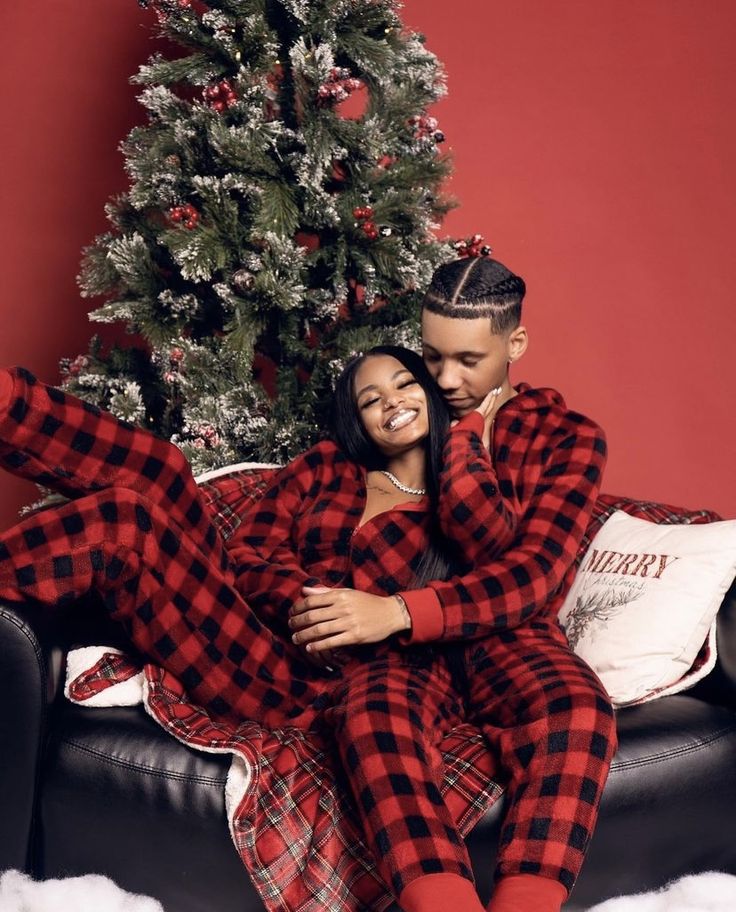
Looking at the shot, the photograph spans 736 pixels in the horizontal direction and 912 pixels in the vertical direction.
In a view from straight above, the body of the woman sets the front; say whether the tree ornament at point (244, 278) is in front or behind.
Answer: behind

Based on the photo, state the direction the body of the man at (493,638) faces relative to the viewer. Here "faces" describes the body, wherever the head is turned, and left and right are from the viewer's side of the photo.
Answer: facing the viewer and to the left of the viewer

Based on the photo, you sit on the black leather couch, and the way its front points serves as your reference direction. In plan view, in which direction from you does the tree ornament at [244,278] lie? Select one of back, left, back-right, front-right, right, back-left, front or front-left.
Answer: back

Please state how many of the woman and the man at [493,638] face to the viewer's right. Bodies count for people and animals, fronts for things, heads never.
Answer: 0

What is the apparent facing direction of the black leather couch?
toward the camera

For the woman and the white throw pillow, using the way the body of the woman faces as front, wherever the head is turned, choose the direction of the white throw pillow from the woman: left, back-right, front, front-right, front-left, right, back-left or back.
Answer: left

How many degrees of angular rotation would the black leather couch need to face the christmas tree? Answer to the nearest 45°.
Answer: approximately 180°

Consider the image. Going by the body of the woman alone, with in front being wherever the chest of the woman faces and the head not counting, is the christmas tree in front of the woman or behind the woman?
behind

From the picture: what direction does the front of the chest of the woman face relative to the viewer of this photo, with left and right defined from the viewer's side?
facing the viewer

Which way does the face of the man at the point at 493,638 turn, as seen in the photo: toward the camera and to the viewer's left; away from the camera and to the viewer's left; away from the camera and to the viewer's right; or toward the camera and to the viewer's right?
toward the camera and to the viewer's left

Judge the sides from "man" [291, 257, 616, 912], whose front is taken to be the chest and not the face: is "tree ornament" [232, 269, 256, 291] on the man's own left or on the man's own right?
on the man's own right
